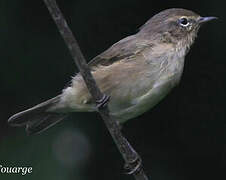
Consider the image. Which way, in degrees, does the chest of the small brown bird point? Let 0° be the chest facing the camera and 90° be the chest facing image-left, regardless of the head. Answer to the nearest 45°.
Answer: approximately 270°
